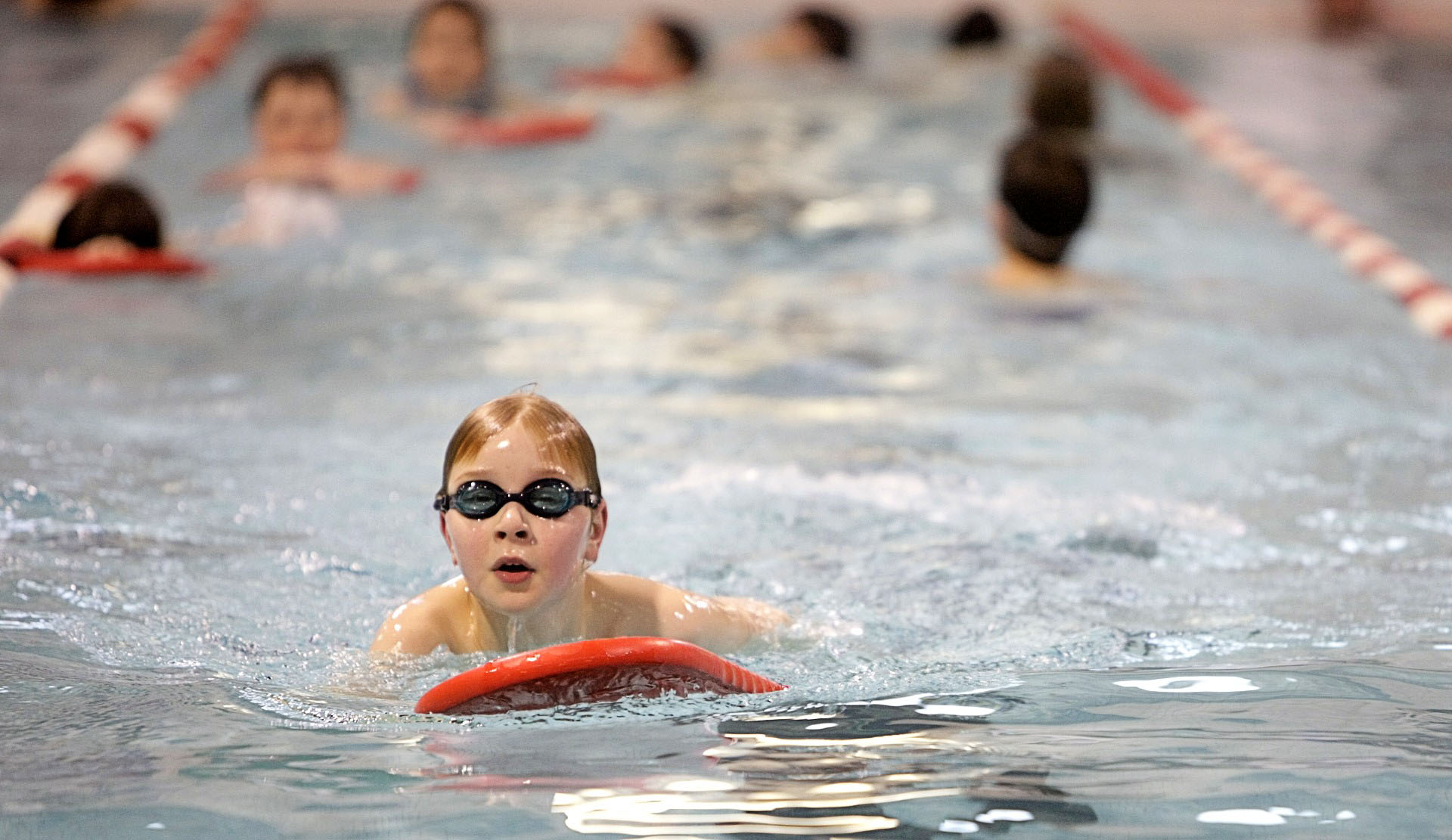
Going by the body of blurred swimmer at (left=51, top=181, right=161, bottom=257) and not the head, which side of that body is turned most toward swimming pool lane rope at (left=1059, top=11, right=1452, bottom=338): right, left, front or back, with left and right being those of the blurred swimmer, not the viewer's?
left

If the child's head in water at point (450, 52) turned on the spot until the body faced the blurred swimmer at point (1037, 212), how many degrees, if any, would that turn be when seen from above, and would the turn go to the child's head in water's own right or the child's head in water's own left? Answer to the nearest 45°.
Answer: approximately 45° to the child's head in water's own left

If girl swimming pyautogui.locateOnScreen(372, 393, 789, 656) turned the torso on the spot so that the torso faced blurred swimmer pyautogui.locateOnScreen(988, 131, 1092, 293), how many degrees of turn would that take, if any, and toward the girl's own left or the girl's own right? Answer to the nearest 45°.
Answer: approximately 135° to the girl's own left

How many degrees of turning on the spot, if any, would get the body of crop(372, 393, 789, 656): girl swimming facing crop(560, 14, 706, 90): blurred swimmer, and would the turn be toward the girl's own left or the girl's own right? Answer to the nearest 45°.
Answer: approximately 180°

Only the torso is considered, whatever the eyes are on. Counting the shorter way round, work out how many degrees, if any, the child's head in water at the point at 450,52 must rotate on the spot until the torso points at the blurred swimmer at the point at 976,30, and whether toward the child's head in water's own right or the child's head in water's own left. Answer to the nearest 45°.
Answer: approximately 135° to the child's head in water's own left
